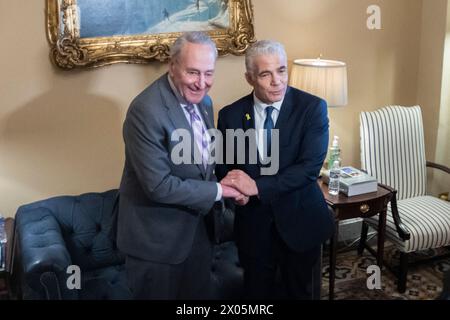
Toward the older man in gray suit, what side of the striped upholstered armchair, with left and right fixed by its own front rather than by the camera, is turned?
right

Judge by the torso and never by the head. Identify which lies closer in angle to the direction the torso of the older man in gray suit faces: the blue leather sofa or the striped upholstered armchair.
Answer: the striped upholstered armchair

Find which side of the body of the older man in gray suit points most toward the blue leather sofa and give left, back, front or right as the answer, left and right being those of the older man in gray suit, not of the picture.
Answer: back

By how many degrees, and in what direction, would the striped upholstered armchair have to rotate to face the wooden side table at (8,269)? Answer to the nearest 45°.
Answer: approximately 90° to its right

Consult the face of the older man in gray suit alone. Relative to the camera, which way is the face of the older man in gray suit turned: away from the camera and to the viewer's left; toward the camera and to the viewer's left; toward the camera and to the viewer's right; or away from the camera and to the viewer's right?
toward the camera and to the viewer's right

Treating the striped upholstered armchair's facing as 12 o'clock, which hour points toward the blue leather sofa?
The blue leather sofa is roughly at 3 o'clock from the striped upholstered armchair.

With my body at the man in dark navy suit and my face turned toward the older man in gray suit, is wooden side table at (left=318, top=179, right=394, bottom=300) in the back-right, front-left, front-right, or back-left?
back-right

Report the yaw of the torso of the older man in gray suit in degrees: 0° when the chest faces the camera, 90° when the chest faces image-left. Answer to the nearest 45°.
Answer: approximately 315°
